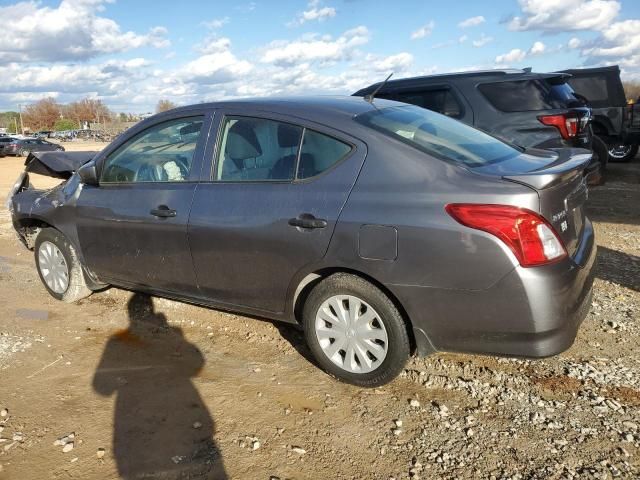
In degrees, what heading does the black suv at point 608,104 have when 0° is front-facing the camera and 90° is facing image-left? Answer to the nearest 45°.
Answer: approximately 135°

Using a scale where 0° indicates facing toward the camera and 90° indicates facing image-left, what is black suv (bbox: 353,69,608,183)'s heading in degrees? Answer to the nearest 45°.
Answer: approximately 135°

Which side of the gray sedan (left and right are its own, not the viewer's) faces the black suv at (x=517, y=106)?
right

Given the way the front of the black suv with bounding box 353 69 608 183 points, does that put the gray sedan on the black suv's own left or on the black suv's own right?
on the black suv's own left

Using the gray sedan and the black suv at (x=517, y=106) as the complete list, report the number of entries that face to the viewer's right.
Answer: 0

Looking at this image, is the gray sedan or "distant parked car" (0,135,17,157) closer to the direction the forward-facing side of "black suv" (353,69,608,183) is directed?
the distant parked car

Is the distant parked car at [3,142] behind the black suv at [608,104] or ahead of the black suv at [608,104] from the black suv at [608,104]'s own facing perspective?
ahead

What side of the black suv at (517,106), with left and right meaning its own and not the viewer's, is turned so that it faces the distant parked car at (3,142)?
front

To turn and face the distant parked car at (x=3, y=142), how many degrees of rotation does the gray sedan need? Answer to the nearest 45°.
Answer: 0° — it already faces it
